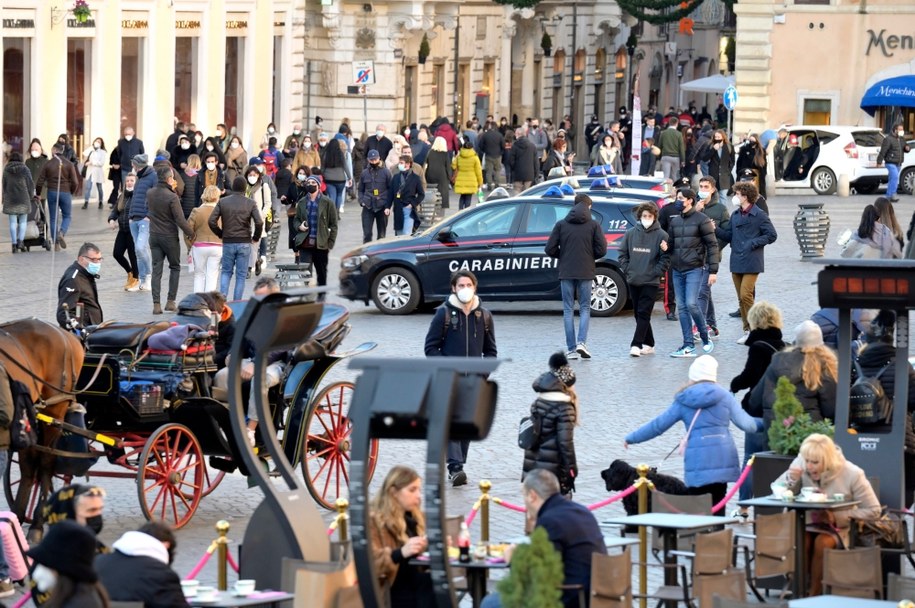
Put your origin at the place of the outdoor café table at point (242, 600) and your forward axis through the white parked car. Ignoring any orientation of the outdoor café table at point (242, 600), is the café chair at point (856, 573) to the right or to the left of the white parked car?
right

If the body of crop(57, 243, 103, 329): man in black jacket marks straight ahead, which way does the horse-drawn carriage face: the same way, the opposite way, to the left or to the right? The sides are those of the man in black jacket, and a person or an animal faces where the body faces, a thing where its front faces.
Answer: to the right

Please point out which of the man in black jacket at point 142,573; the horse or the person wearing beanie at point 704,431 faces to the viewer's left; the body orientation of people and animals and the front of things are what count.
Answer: the horse

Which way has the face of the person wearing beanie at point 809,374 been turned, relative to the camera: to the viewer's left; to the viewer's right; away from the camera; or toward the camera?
away from the camera

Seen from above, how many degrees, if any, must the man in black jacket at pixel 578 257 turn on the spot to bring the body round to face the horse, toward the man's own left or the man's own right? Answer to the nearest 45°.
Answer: approximately 135° to the man's own left

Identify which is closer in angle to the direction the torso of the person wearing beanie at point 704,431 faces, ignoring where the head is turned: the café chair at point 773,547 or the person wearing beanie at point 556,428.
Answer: the person wearing beanie
